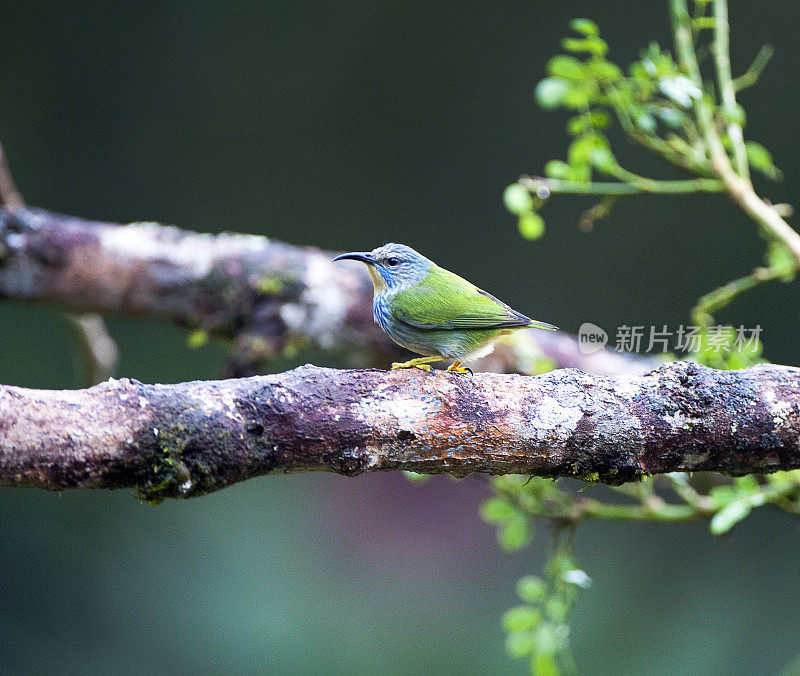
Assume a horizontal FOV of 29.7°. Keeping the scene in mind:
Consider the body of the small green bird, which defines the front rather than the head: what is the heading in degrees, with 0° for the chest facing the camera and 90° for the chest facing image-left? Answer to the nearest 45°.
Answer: approximately 90°

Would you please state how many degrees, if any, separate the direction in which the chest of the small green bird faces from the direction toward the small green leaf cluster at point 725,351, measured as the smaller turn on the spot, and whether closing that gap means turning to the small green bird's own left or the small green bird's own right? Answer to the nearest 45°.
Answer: approximately 135° to the small green bird's own right

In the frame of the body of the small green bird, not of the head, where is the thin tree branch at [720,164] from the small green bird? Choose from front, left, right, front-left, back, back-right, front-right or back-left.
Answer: back-right

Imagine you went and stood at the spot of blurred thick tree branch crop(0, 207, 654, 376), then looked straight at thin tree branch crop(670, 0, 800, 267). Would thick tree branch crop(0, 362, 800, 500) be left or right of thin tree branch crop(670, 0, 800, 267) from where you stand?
right
